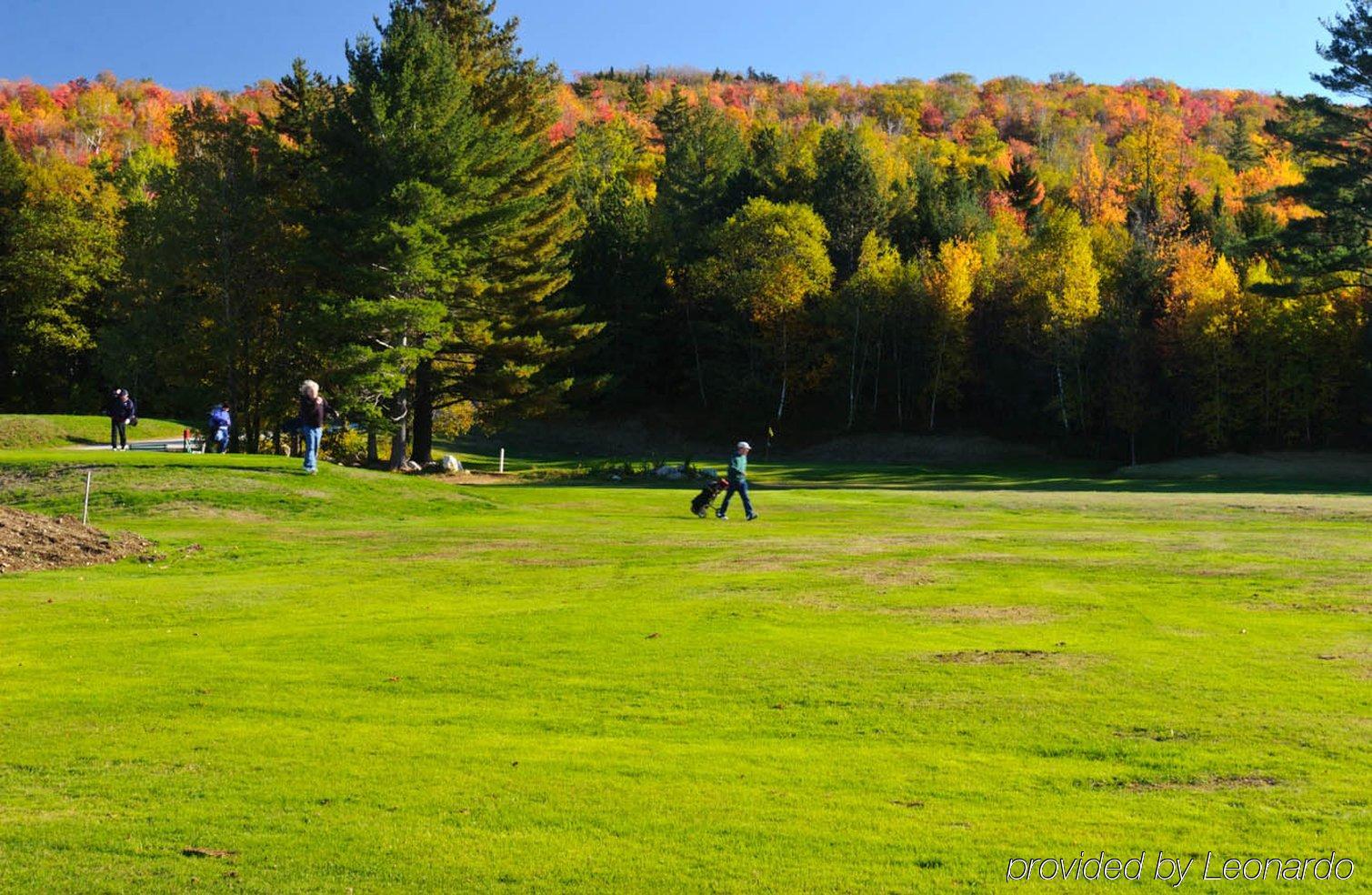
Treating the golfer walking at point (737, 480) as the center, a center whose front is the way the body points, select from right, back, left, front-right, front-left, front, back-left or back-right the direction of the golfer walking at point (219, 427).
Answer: back-left

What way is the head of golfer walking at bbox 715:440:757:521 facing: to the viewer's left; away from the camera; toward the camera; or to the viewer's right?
to the viewer's right

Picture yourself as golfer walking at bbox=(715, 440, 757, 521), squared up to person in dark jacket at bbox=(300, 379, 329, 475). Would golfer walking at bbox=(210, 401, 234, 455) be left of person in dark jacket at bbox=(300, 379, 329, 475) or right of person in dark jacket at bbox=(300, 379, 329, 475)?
right

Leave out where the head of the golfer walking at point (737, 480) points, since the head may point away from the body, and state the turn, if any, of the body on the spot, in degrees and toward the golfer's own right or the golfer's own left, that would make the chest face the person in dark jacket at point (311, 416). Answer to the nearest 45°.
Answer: approximately 180°

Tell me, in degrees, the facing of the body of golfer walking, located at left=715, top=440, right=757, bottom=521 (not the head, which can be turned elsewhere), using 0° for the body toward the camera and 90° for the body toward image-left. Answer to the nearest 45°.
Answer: approximately 270°
